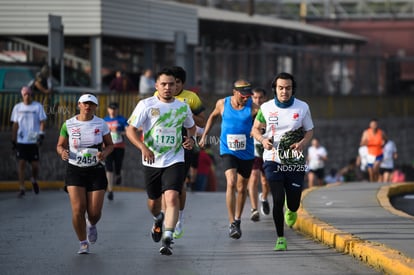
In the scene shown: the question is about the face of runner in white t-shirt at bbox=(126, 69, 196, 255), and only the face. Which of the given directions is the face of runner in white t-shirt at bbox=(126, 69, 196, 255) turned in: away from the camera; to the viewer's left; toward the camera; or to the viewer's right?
toward the camera

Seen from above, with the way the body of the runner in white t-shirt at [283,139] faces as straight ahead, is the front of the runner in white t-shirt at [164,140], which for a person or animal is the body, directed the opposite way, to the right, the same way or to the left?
the same way

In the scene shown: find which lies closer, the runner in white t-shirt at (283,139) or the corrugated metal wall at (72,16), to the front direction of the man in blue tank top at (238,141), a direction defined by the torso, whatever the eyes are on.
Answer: the runner in white t-shirt

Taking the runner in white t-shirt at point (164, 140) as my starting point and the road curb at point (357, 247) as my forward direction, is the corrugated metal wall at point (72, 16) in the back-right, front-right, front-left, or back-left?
back-left

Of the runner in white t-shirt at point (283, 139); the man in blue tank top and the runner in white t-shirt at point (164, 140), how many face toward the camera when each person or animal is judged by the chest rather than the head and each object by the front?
3

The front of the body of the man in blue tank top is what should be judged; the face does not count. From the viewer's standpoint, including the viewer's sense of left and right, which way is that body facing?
facing the viewer

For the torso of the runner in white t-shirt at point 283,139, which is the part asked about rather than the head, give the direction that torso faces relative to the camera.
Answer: toward the camera

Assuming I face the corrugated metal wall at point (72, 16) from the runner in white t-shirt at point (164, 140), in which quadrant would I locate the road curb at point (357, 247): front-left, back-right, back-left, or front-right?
back-right

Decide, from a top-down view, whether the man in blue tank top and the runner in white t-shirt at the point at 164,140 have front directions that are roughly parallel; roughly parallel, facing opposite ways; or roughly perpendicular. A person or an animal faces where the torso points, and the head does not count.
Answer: roughly parallel

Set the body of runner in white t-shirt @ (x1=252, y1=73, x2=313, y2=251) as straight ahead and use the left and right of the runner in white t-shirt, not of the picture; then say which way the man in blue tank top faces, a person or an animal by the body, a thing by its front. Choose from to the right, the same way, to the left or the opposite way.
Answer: the same way

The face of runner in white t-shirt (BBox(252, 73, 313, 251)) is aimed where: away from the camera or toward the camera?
toward the camera

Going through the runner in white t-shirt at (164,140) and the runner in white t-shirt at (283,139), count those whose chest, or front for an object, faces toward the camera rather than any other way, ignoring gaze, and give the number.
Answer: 2

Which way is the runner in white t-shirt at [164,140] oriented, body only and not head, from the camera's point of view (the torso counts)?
toward the camera

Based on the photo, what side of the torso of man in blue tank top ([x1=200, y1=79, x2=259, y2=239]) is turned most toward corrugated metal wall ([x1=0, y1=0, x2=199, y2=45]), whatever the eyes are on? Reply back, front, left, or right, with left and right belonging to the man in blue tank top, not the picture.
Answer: back
